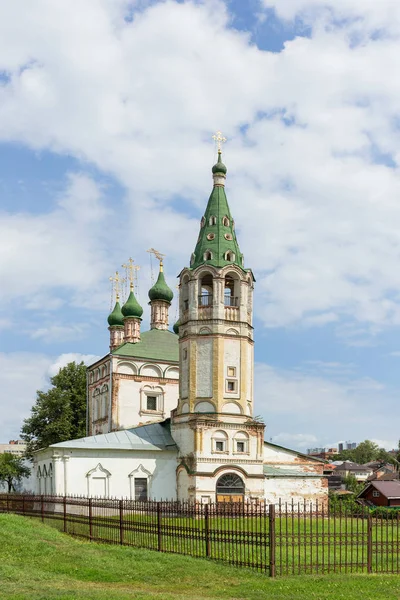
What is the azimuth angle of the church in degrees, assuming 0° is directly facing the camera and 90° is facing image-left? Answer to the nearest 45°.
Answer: approximately 0°

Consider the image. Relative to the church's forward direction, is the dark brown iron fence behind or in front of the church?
in front
